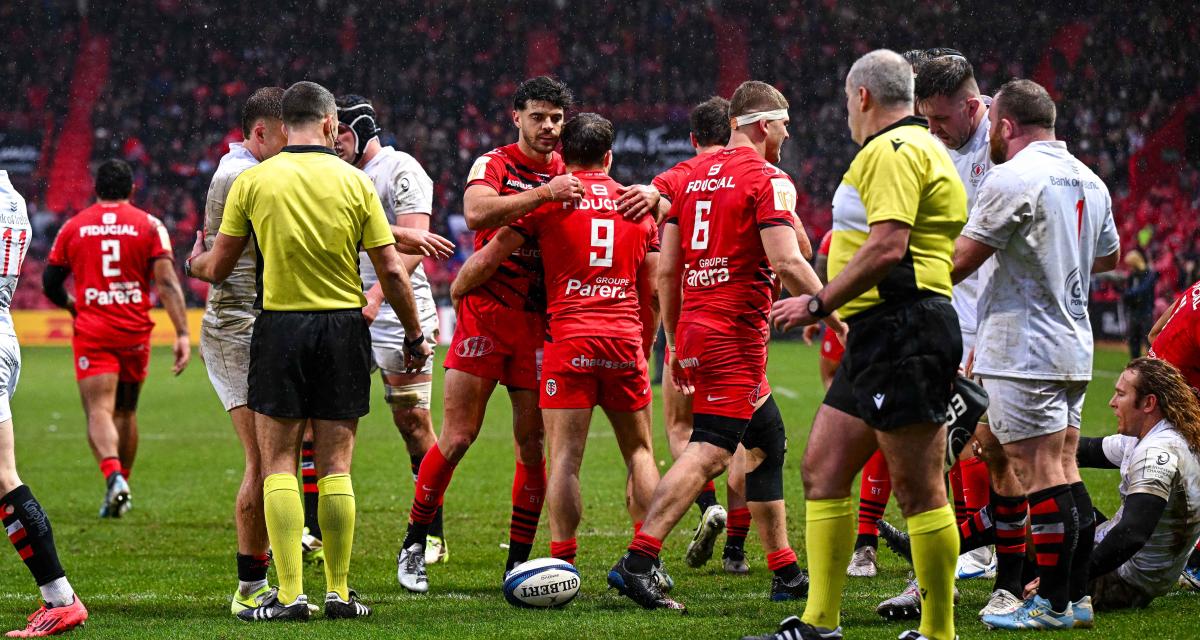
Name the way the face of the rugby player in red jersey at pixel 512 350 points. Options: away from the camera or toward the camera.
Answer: toward the camera

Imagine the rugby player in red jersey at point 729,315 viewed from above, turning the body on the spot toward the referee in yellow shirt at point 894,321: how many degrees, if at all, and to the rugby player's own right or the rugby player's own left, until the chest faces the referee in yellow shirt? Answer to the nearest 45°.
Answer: approximately 90° to the rugby player's own right

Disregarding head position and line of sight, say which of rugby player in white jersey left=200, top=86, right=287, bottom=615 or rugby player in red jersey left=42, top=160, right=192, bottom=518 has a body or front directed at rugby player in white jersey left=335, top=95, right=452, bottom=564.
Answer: rugby player in white jersey left=200, top=86, right=287, bottom=615

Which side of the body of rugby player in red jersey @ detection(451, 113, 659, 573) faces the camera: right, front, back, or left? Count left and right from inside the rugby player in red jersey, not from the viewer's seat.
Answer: back

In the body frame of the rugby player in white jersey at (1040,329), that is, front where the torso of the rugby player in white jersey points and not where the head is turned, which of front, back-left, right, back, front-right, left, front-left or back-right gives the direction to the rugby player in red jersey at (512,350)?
front-left

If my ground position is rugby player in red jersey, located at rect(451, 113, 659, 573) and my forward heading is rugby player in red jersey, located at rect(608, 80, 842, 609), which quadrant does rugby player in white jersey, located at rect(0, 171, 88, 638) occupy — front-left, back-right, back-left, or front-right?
back-right

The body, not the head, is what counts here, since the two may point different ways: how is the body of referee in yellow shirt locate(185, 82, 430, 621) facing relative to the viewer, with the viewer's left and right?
facing away from the viewer

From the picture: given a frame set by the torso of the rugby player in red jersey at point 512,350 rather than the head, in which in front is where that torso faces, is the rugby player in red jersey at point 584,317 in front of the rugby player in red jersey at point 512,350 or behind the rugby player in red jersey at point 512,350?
in front

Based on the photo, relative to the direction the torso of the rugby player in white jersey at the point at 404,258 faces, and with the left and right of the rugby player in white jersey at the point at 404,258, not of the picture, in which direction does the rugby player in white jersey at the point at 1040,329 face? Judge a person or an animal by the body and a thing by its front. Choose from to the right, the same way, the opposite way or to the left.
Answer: to the right

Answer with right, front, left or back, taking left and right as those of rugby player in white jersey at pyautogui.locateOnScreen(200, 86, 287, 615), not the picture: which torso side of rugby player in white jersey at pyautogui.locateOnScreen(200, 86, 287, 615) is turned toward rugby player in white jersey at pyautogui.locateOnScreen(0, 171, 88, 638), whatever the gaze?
back

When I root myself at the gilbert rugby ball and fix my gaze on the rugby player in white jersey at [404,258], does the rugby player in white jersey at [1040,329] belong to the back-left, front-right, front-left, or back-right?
back-right

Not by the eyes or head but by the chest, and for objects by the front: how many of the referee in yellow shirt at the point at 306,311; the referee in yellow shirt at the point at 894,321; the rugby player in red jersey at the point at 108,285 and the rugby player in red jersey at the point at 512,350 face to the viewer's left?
1

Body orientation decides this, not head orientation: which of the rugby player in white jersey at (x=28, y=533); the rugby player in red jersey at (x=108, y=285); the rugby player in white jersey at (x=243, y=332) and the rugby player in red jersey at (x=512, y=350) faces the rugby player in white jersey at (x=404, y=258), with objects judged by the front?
the rugby player in white jersey at (x=243, y=332)

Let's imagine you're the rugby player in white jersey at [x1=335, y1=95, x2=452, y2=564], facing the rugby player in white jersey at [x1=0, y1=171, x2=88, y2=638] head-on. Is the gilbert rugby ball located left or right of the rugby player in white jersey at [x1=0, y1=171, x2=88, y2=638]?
left

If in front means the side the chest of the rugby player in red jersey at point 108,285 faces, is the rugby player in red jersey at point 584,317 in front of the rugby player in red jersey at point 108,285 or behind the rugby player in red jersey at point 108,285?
behind

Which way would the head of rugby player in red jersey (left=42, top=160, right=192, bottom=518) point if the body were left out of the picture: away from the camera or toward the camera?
away from the camera

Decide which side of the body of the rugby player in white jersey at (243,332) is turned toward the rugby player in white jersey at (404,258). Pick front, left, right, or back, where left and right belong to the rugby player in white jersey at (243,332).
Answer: front
